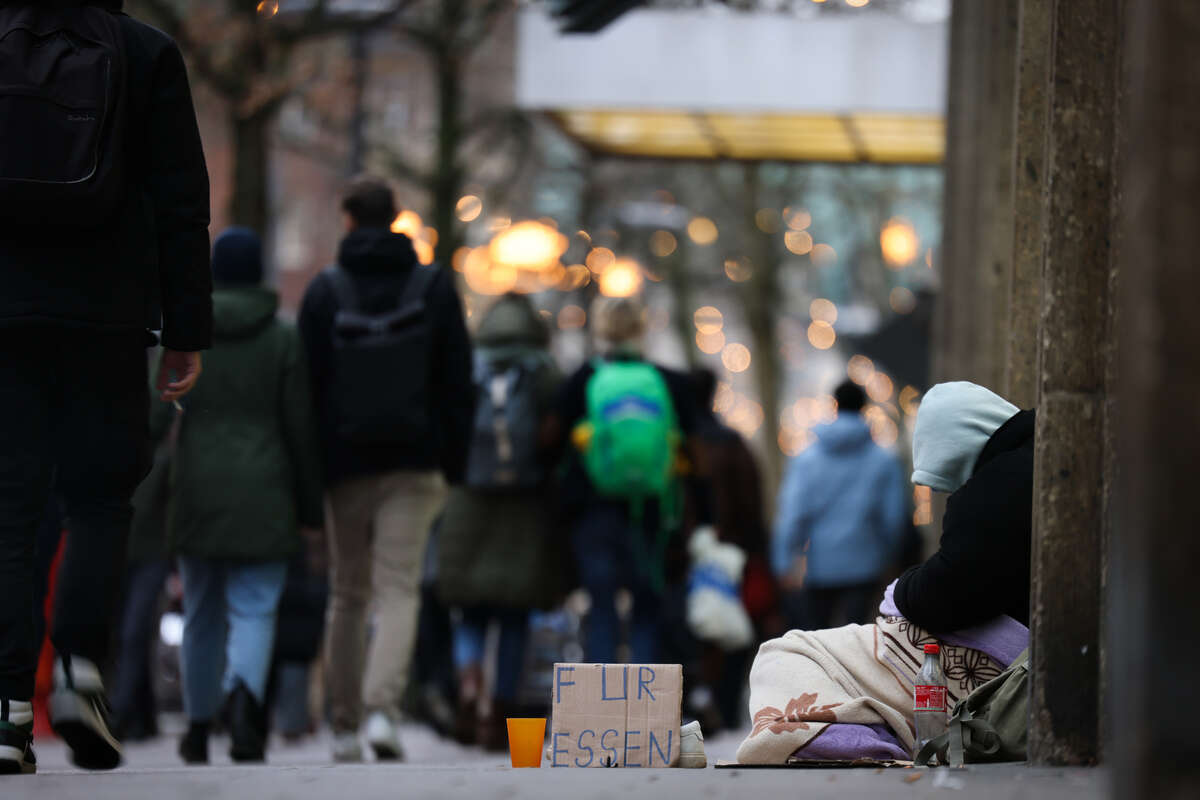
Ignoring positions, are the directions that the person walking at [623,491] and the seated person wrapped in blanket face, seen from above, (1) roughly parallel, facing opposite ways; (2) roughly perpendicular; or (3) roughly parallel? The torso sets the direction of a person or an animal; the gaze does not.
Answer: roughly perpendicular

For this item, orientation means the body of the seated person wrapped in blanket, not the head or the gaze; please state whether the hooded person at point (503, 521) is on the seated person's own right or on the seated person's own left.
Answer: on the seated person's own right

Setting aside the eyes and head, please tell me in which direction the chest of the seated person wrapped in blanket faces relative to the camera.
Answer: to the viewer's left

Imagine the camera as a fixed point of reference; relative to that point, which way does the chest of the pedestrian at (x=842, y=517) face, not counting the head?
away from the camera

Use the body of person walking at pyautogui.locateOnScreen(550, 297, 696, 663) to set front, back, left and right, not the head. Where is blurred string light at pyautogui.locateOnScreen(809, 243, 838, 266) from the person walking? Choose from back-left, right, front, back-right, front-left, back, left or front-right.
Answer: front

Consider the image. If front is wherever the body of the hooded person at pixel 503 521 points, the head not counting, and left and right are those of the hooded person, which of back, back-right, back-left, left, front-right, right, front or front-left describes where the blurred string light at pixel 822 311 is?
front

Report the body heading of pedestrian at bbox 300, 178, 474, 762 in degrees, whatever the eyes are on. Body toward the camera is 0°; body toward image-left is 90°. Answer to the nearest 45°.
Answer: approximately 180°

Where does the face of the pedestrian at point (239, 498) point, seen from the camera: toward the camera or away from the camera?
away from the camera

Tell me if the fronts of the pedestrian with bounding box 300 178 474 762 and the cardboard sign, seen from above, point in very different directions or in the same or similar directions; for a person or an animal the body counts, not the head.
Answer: very different directions

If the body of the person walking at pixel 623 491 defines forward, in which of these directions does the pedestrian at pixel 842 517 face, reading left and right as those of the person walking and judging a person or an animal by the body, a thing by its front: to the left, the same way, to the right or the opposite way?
the same way

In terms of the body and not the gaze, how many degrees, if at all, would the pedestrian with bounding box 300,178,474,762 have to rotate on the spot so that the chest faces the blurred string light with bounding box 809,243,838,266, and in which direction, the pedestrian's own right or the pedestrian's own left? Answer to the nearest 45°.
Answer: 0° — they already face it

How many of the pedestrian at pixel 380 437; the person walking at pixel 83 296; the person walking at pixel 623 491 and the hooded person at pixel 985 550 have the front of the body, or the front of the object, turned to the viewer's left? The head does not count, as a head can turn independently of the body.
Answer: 1

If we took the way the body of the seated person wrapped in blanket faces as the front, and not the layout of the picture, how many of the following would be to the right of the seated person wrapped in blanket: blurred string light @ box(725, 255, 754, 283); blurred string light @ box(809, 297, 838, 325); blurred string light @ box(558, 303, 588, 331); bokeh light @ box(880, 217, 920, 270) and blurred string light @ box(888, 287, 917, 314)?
5

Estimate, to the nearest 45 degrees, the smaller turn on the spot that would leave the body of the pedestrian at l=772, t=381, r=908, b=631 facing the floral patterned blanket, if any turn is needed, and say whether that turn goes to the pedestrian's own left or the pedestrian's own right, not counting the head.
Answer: approximately 180°

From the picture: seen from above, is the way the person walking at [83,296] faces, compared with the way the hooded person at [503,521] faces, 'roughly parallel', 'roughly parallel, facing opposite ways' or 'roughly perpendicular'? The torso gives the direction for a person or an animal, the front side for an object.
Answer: roughly parallel

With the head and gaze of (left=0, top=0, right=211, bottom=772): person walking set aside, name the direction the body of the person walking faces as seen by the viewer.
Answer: away from the camera

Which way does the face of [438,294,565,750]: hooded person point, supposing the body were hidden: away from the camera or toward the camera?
away from the camera

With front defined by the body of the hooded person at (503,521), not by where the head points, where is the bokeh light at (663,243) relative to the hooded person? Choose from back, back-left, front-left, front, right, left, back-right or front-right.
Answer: front

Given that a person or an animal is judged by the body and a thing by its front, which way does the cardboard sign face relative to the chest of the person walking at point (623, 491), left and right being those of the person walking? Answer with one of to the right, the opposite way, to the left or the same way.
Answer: the opposite way

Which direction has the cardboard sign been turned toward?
toward the camera

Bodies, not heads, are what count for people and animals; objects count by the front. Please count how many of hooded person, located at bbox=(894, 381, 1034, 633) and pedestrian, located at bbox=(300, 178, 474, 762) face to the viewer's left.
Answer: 1
